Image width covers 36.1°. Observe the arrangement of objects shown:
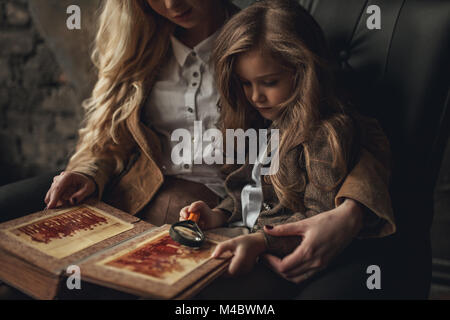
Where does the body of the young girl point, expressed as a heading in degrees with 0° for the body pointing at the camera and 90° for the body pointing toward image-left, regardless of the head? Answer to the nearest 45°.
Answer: approximately 45°
